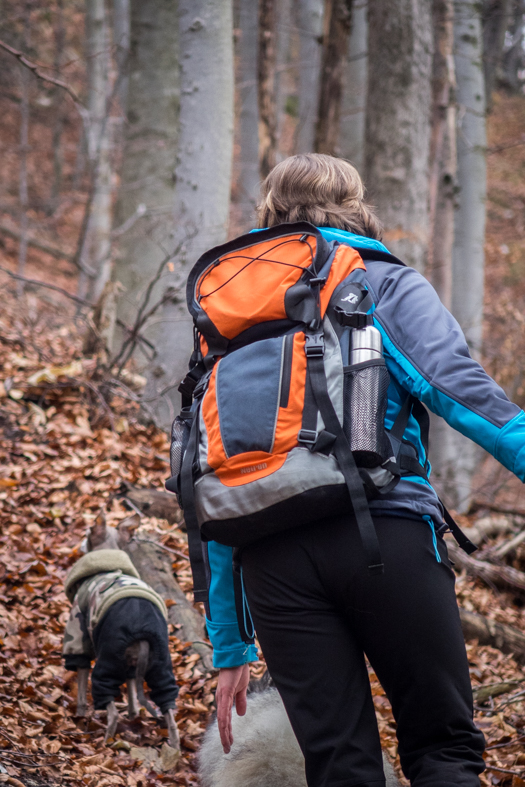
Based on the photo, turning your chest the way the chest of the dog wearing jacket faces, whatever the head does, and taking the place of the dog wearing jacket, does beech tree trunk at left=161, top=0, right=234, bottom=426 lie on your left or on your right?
on your right

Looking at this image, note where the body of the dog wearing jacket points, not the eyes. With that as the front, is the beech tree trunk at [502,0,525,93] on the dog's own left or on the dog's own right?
on the dog's own right

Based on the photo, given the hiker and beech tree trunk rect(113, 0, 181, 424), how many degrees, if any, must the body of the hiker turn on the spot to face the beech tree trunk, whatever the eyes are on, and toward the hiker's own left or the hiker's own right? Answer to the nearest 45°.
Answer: approximately 45° to the hiker's own left

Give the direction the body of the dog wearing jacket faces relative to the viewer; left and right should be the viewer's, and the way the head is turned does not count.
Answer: facing away from the viewer and to the left of the viewer

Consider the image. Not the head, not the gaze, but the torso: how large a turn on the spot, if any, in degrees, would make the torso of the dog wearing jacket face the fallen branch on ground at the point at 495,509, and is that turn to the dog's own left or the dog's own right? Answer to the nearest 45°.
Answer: approximately 90° to the dog's own right

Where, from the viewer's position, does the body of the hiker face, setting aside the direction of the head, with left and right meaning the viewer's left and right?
facing away from the viewer and to the right of the viewer

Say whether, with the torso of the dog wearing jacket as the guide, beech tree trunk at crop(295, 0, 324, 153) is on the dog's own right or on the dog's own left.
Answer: on the dog's own right

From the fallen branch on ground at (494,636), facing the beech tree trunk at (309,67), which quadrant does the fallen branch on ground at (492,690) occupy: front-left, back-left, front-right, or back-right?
back-left
